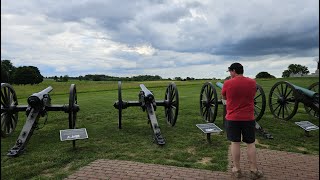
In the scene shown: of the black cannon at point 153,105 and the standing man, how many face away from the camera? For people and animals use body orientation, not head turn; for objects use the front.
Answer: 2

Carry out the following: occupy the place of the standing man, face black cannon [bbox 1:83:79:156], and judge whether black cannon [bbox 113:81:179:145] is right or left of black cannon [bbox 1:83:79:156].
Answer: right

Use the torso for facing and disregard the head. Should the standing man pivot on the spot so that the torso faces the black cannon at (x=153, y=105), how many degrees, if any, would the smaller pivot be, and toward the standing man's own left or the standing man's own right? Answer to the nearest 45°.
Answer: approximately 45° to the standing man's own left

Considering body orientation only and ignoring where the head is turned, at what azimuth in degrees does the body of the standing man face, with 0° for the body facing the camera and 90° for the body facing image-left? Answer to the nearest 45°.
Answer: approximately 180°

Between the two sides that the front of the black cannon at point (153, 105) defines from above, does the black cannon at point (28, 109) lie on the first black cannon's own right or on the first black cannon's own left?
on the first black cannon's own left

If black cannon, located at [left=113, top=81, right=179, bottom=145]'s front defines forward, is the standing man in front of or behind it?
behind

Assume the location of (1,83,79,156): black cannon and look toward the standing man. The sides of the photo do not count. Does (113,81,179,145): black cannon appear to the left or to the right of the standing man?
left

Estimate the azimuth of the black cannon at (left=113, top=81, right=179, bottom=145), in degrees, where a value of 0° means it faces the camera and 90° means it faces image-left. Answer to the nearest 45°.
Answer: approximately 180°
